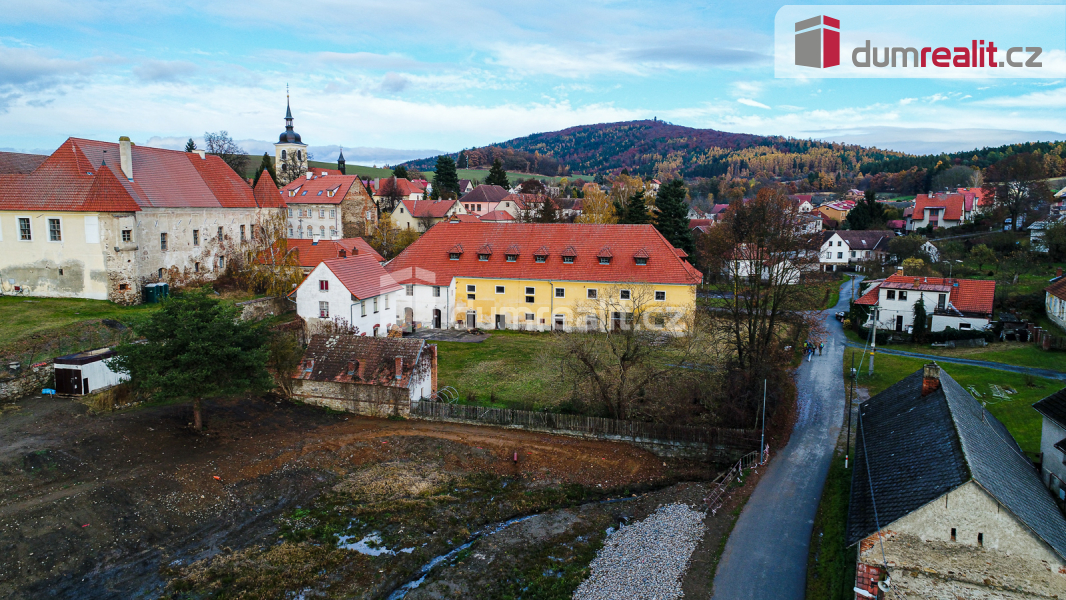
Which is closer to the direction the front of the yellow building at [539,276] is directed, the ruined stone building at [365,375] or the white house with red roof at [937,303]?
the ruined stone building

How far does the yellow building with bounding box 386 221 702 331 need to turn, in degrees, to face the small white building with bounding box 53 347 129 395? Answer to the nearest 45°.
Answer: approximately 45° to its right

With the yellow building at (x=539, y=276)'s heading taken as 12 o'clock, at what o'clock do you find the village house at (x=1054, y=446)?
The village house is roughly at 11 o'clock from the yellow building.

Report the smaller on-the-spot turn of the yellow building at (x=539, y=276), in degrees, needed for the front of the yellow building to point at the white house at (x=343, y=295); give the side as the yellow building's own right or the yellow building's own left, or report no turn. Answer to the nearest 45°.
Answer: approximately 45° to the yellow building's own right

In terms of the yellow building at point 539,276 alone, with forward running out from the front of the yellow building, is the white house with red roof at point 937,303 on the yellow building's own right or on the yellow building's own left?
on the yellow building's own left

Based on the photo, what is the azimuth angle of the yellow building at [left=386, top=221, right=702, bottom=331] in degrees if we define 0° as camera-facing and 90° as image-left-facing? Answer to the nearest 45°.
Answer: approximately 0°

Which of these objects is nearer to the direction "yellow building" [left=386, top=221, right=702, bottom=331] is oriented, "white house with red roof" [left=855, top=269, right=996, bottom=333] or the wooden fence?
the wooden fence
